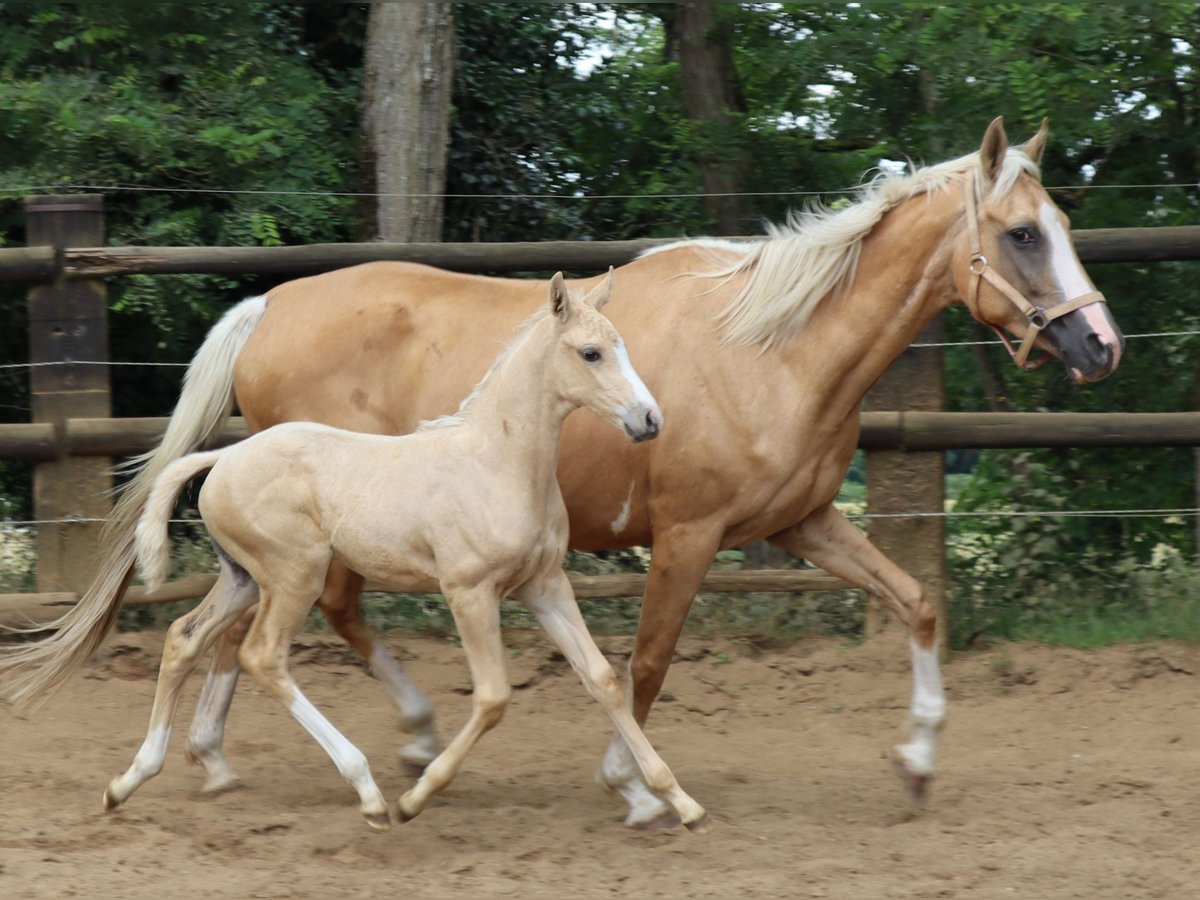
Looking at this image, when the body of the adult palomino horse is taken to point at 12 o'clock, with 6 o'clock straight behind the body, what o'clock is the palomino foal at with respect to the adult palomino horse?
The palomino foal is roughly at 5 o'clock from the adult palomino horse.

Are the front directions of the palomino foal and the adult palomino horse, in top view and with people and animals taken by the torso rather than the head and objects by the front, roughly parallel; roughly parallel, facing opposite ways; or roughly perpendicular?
roughly parallel

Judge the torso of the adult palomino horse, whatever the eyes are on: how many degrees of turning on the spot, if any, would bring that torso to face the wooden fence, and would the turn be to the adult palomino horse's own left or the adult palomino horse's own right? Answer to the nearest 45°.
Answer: approximately 135° to the adult palomino horse's own left

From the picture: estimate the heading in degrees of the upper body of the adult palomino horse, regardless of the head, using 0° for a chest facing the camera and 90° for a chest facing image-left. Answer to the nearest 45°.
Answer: approximately 270°

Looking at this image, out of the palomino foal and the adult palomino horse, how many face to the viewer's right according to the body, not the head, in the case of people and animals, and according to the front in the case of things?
2

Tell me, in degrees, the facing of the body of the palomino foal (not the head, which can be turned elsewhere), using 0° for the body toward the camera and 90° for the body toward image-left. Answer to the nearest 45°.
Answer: approximately 270°

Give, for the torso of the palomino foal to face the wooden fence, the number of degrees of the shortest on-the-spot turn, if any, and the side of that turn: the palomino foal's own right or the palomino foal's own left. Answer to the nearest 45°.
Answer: approximately 90° to the palomino foal's own left

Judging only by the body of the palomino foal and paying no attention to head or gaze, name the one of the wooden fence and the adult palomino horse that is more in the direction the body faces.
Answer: the adult palomino horse
